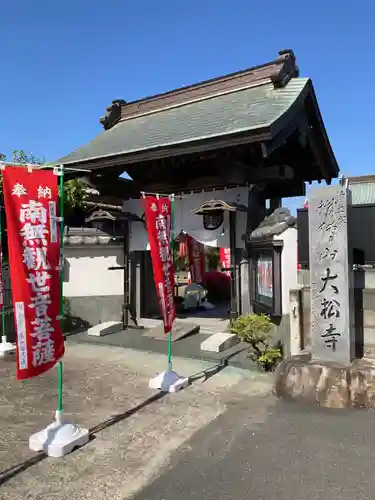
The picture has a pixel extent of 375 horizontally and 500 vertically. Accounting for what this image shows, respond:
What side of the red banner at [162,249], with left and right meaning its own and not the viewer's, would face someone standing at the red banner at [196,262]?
back

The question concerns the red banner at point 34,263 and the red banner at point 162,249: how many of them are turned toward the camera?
2

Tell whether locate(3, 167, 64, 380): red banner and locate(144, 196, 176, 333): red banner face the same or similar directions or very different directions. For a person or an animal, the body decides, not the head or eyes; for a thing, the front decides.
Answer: same or similar directions

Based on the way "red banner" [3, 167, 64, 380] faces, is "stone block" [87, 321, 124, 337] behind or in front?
behind

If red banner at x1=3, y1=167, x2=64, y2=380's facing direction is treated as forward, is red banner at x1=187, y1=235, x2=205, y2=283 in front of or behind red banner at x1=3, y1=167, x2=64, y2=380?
behind

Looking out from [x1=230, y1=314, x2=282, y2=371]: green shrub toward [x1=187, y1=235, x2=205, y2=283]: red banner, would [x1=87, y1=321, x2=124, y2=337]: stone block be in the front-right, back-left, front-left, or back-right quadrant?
front-left

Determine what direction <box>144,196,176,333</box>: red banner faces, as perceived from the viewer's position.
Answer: facing the viewer

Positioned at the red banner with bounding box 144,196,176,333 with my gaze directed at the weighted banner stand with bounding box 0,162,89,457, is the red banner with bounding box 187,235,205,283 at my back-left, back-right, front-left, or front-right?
back-right

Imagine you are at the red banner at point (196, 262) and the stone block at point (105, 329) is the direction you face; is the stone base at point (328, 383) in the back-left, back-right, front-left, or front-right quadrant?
front-left

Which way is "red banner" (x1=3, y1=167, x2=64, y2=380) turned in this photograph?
toward the camera

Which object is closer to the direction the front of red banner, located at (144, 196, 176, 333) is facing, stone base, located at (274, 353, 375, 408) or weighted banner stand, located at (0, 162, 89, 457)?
the weighted banner stand

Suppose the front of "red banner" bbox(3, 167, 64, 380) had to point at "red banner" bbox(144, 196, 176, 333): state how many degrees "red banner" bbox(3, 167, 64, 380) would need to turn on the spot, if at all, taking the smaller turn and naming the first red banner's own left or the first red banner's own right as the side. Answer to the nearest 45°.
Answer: approximately 135° to the first red banner's own left

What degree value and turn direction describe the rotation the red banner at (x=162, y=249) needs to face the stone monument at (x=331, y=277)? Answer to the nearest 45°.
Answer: approximately 90° to its left

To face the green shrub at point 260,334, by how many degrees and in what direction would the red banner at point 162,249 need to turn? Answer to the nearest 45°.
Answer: approximately 90° to its left

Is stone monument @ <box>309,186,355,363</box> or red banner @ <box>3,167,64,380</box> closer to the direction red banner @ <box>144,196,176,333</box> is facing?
the red banner
